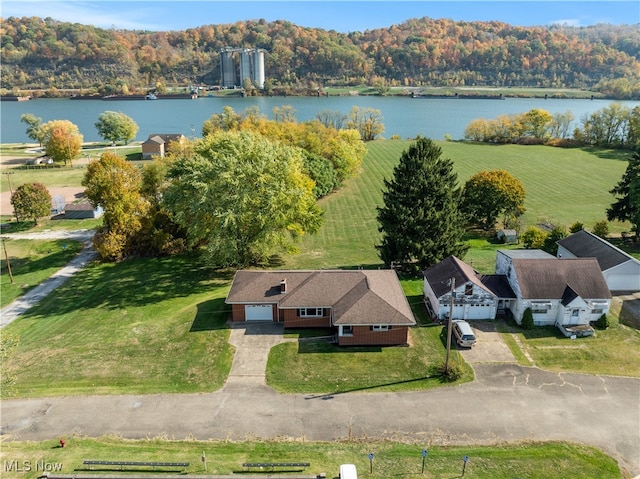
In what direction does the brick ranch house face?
toward the camera

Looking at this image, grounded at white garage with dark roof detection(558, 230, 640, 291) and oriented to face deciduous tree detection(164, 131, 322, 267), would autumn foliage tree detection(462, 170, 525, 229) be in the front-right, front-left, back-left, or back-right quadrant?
front-right

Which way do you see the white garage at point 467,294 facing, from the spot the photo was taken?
facing the viewer

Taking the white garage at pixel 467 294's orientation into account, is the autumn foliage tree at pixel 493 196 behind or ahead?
behind

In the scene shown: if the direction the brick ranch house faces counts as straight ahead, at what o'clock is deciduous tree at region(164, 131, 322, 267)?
The deciduous tree is roughly at 5 o'clock from the brick ranch house.

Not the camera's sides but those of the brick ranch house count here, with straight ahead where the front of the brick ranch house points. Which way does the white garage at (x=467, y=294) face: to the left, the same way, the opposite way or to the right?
the same way

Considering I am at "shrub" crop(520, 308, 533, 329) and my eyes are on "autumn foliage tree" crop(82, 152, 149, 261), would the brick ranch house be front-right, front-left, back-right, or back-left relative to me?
front-left

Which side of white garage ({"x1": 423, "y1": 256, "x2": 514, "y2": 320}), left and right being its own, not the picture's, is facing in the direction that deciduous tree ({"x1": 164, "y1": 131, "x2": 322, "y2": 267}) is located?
right

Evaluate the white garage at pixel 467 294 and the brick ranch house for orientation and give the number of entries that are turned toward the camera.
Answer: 2

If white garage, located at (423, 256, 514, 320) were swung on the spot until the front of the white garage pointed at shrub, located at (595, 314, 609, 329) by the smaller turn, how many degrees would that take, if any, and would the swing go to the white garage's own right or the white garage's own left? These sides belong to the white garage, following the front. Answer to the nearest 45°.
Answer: approximately 90° to the white garage's own left

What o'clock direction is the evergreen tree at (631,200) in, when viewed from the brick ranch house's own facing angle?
The evergreen tree is roughly at 8 o'clock from the brick ranch house.

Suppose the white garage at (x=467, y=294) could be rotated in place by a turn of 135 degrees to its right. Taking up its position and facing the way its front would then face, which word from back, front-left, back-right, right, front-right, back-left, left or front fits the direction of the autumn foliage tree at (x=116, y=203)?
front-left

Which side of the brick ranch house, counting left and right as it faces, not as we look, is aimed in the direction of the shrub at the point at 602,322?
left

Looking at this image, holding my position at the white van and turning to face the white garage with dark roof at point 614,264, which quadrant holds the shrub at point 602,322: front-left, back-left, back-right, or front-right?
front-right

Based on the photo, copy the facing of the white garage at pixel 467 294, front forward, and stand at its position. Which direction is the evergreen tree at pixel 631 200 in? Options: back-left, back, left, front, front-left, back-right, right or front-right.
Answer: back-left

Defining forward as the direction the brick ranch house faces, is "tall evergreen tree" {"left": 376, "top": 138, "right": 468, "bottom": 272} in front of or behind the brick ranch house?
behind
